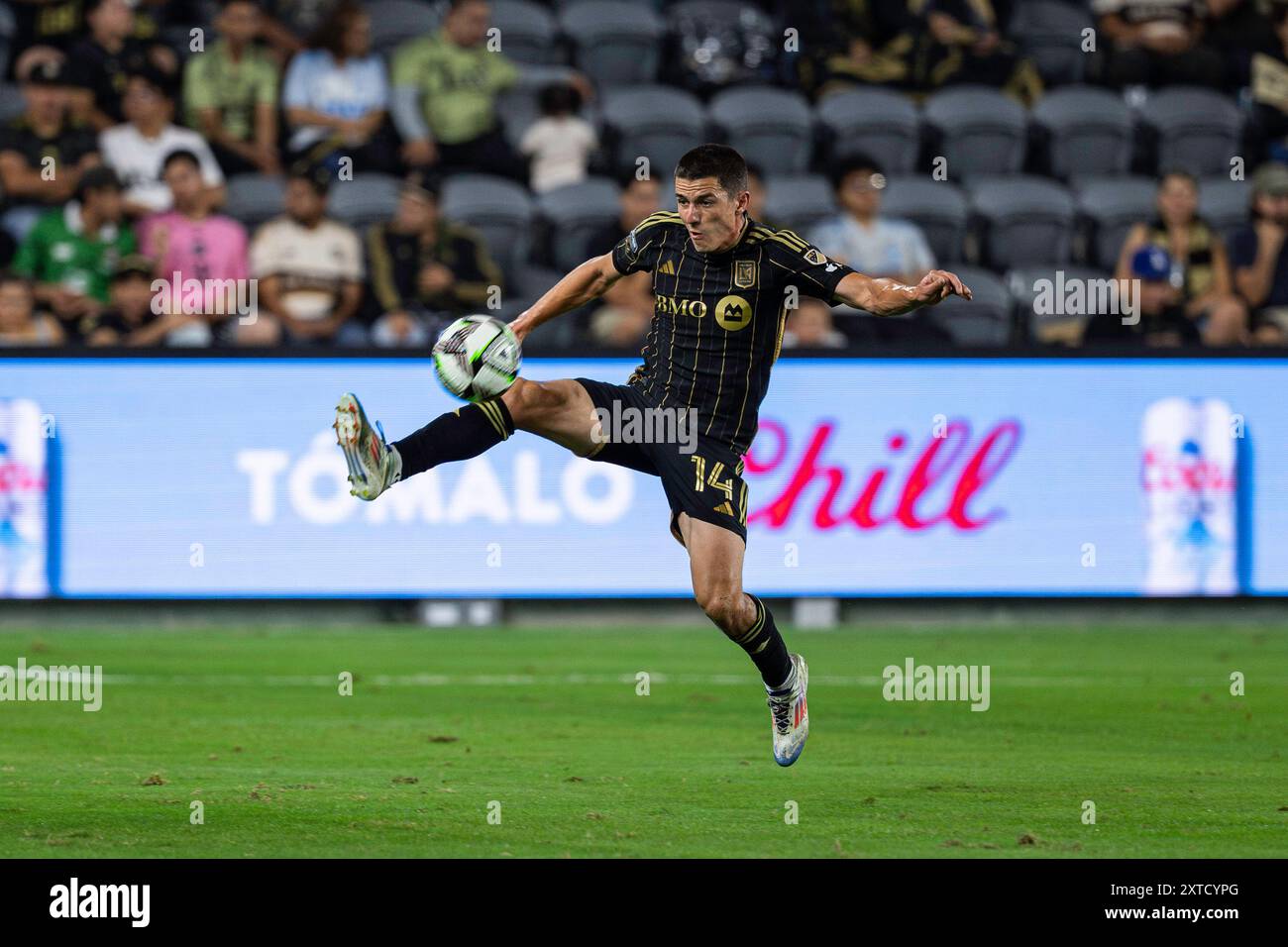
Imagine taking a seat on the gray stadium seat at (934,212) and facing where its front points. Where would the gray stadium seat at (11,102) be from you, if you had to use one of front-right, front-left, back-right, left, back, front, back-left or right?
right

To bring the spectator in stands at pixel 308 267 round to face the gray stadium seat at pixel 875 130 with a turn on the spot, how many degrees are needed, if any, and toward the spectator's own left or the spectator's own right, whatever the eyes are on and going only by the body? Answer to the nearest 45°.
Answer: approximately 90° to the spectator's own left

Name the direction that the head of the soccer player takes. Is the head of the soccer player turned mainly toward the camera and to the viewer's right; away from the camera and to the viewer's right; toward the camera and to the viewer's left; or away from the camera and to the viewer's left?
toward the camera and to the viewer's left

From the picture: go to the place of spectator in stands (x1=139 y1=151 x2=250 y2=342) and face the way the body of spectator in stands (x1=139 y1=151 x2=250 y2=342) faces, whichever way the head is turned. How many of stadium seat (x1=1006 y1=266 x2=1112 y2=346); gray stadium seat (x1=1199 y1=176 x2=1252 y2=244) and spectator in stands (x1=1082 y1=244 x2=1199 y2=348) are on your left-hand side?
3

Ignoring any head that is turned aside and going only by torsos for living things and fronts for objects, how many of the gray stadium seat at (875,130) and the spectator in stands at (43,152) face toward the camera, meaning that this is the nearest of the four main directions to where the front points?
2

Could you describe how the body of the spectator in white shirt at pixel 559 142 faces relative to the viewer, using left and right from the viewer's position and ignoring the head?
facing away from the viewer

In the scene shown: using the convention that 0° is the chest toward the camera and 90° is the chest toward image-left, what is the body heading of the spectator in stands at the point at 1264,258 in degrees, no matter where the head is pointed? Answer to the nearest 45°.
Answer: approximately 0°

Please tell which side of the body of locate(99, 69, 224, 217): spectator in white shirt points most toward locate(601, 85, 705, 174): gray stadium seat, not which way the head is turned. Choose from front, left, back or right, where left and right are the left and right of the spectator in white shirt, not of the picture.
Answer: left

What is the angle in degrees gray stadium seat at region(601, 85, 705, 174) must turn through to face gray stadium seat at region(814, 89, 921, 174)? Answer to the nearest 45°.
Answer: approximately 90° to its left
